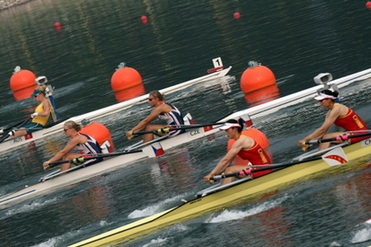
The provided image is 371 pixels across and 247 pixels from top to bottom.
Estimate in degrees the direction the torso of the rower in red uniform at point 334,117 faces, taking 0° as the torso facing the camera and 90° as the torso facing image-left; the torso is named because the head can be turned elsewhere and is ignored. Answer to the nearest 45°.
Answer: approximately 90°

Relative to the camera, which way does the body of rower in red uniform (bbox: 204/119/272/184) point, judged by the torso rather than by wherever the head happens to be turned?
to the viewer's left

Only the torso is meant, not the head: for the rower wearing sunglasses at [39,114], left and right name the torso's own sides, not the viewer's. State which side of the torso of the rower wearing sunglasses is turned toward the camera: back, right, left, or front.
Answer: left

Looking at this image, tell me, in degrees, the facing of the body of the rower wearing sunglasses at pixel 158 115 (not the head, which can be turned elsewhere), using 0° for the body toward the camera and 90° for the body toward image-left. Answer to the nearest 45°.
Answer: approximately 90°

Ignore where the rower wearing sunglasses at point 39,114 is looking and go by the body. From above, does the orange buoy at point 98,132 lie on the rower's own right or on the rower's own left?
on the rower's own left
